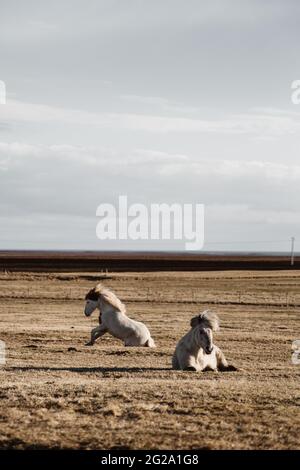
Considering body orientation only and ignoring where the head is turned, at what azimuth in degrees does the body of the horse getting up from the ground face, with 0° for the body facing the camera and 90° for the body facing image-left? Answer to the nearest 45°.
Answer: approximately 90°
